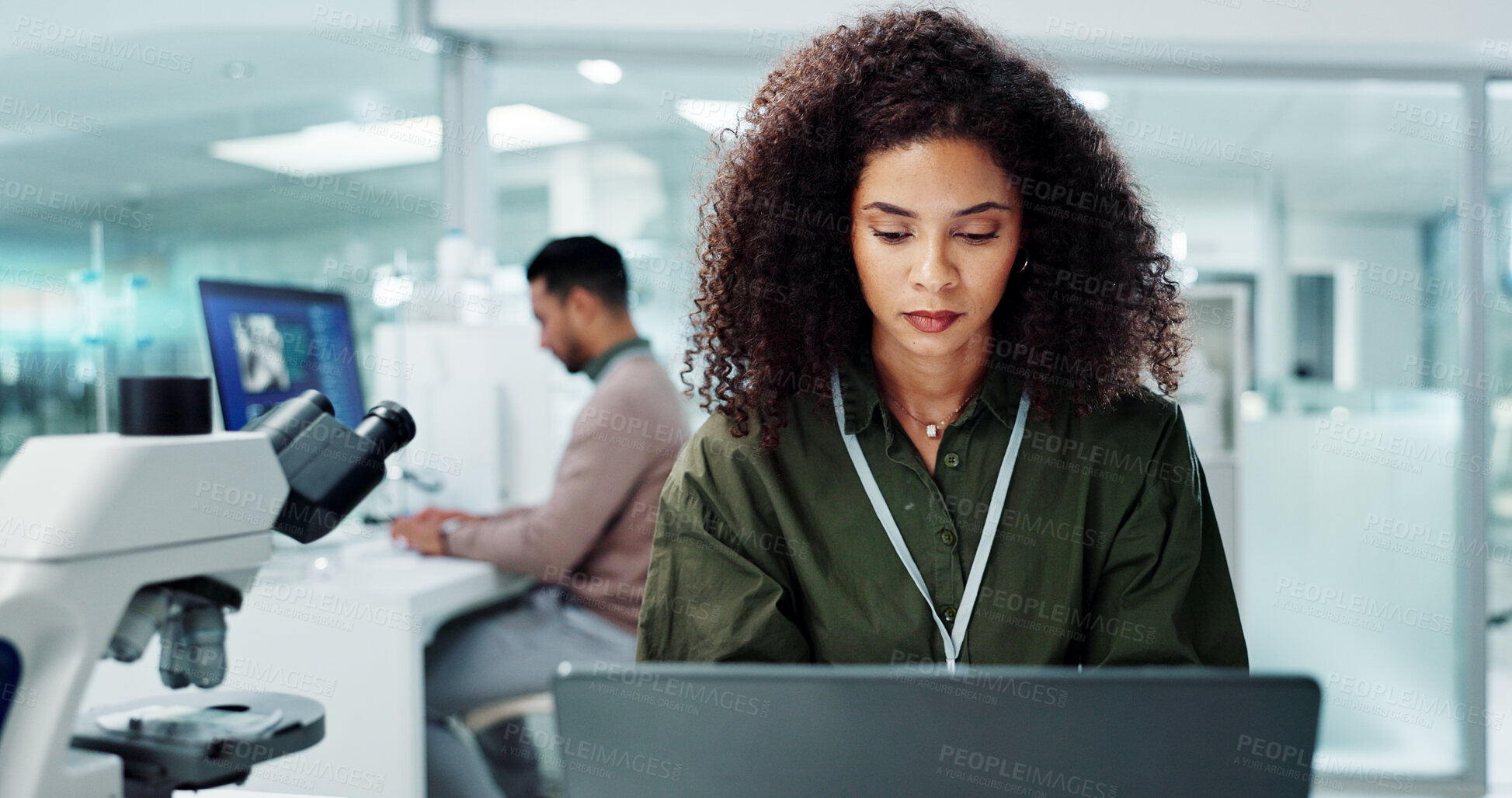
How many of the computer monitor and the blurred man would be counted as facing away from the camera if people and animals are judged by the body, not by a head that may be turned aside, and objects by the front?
0

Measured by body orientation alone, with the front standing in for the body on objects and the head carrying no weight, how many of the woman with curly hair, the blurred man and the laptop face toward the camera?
1

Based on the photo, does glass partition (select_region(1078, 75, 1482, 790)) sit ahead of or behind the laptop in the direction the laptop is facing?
ahead

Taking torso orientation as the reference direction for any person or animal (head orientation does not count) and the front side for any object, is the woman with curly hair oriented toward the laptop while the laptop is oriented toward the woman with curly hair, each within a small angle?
yes

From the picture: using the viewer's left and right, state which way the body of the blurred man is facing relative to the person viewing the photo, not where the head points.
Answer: facing to the left of the viewer

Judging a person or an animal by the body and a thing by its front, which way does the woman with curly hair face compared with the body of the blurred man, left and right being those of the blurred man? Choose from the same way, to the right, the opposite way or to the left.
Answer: to the left

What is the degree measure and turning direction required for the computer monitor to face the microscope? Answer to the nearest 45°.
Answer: approximately 45° to its right

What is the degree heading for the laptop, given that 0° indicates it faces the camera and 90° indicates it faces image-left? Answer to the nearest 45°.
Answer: approximately 180°

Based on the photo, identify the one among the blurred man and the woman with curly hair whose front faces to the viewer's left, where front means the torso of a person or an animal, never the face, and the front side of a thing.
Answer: the blurred man

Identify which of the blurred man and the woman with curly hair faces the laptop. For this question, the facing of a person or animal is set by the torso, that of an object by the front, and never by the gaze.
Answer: the woman with curly hair

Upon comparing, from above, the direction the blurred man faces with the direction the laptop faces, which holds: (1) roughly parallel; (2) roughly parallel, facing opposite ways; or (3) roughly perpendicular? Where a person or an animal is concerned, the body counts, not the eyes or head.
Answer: roughly perpendicular

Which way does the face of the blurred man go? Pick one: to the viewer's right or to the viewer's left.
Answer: to the viewer's left

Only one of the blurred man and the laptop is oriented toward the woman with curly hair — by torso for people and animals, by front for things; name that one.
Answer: the laptop
